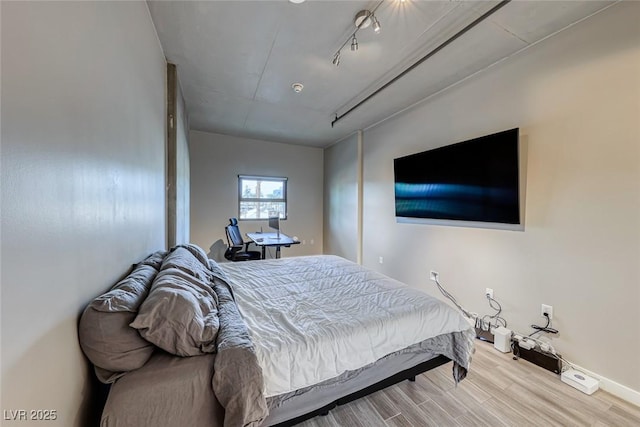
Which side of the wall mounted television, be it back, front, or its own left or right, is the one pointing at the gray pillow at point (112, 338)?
front

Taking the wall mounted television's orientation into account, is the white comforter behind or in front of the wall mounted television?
in front

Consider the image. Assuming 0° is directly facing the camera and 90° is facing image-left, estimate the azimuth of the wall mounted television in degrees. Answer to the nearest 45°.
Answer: approximately 45°

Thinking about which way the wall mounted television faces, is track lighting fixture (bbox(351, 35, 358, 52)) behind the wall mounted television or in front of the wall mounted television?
in front
